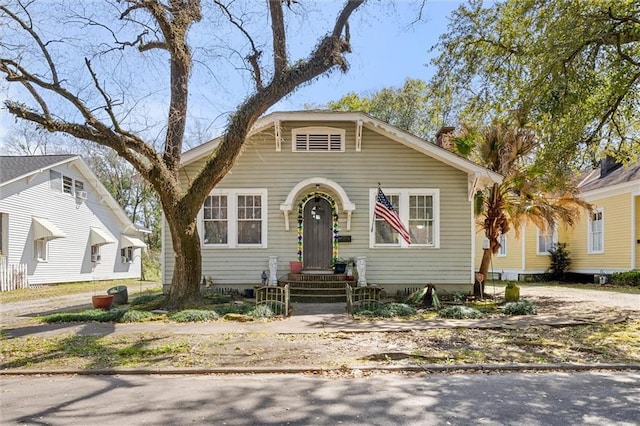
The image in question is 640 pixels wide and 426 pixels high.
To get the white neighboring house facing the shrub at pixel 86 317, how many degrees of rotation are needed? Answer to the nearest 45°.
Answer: approximately 45° to its left

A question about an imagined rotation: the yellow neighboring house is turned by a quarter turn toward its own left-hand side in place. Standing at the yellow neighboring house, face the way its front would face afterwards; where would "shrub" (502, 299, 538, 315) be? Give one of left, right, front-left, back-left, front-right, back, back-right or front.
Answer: back-right

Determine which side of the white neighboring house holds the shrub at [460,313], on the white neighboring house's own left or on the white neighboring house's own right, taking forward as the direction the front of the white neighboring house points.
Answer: on the white neighboring house's own left

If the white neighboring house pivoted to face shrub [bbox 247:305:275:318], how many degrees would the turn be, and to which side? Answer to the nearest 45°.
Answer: approximately 45° to its left

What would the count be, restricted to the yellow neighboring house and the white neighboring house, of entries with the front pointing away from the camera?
0

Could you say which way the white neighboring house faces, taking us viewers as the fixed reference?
facing the viewer and to the left of the viewer

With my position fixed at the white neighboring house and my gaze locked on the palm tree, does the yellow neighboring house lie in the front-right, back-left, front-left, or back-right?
front-left

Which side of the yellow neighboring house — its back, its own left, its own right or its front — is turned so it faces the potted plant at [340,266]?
right

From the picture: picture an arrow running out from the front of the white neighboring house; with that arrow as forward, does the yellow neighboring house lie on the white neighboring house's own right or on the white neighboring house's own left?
on the white neighboring house's own left

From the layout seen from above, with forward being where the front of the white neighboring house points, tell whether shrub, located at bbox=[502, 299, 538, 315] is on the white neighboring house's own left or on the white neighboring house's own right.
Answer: on the white neighboring house's own left

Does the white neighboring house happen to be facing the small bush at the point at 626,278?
no

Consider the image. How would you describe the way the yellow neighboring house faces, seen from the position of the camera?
facing the viewer and to the right of the viewer

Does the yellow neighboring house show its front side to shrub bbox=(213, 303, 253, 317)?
no

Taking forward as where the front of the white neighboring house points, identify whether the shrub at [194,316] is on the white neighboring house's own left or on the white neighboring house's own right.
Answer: on the white neighboring house's own left

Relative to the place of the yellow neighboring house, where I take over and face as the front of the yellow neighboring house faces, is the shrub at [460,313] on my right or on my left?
on my right

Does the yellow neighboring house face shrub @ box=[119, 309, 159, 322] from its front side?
no

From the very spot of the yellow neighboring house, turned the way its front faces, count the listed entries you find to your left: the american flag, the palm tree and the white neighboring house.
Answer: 0
